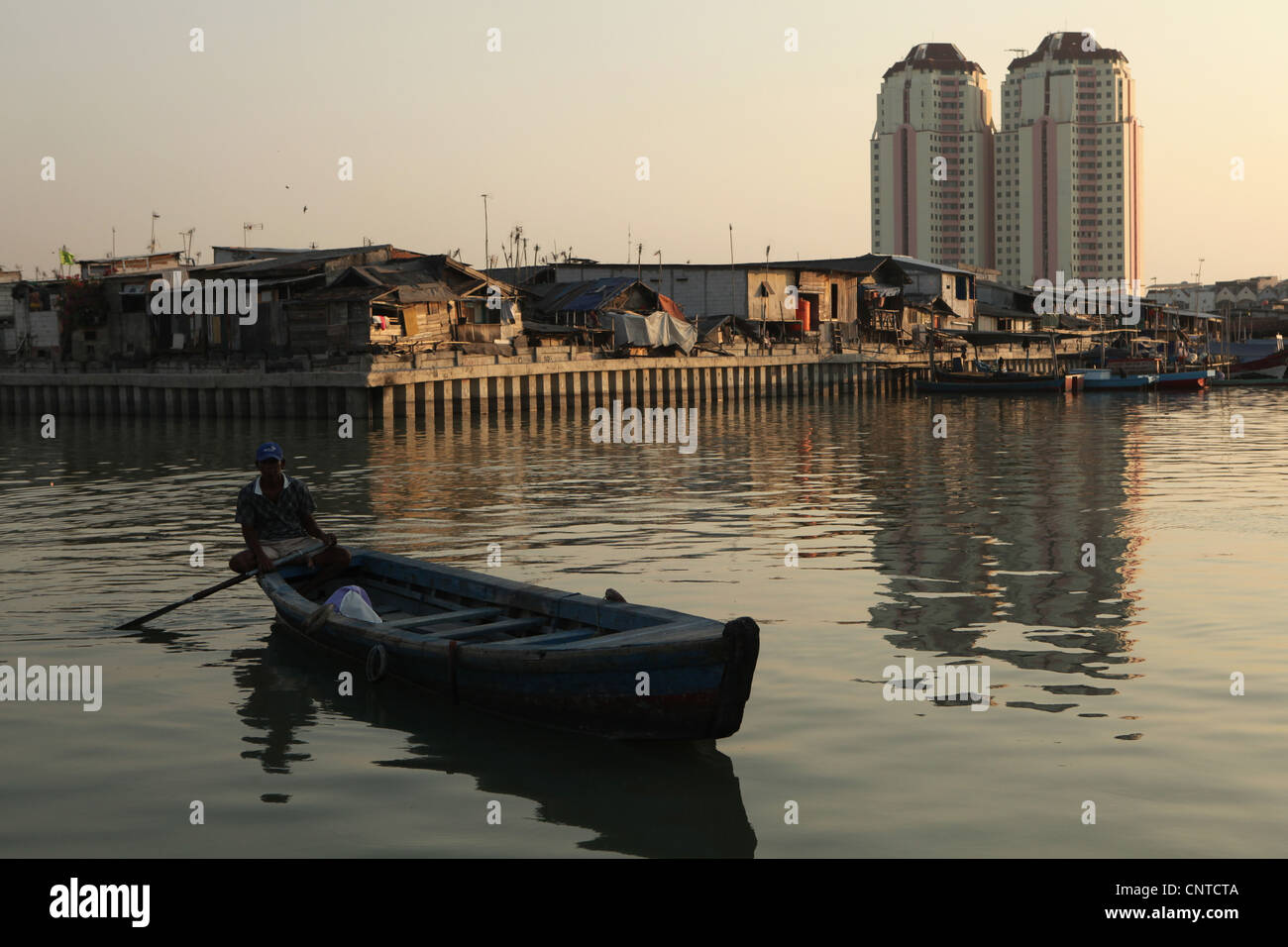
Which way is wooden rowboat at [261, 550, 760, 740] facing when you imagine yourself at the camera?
facing the viewer and to the right of the viewer

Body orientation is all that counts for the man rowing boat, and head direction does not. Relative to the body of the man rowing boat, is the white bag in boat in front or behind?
in front

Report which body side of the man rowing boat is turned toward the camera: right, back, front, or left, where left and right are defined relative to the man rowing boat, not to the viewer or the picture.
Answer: front

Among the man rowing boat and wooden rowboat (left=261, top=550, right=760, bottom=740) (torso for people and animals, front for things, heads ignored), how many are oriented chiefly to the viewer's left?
0
